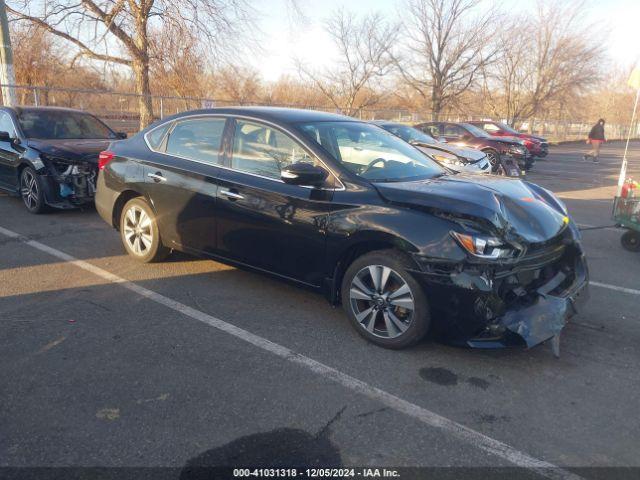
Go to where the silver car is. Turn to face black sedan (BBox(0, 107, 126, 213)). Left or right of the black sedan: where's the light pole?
right

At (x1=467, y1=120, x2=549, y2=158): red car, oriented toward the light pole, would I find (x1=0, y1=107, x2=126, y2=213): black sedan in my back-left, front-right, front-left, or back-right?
front-left

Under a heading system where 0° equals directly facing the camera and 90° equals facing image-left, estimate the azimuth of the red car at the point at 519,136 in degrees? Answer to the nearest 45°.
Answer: approximately 315°

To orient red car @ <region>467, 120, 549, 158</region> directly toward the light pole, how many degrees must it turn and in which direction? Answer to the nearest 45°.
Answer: approximately 90° to its right

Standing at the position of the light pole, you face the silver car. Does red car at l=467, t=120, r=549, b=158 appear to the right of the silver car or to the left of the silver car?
left

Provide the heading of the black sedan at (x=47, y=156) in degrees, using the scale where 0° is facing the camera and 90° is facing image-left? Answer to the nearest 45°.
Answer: approximately 315°

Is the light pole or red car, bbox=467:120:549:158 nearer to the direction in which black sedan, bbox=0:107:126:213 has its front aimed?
the red car

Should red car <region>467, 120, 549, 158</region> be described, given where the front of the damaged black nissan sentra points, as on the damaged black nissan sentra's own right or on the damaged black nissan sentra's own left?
on the damaged black nissan sentra's own left

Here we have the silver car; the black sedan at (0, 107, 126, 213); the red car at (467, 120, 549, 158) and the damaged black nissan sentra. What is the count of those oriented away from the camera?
0

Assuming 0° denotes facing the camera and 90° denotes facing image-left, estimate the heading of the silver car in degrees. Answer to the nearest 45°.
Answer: approximately 315°

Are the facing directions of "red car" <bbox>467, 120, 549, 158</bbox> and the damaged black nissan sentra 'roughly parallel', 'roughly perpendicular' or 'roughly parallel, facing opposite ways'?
roughly parallel

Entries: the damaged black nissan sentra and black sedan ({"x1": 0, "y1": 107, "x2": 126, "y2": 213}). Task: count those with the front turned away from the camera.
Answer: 0

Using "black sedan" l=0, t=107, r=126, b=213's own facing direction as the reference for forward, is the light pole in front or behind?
behind

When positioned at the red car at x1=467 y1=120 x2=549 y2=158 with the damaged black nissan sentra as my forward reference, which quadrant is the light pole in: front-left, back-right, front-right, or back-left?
front-right
